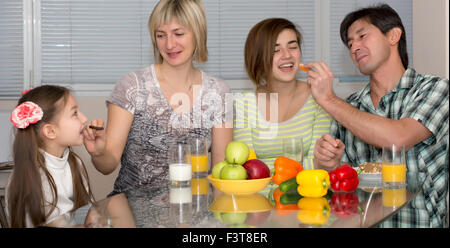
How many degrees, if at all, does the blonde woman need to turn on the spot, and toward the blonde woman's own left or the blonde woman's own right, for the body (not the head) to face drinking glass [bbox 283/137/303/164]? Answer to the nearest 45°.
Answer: approximately 45° to the blonde woman's own left

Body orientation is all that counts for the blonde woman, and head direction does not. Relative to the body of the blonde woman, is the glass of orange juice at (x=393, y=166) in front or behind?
in front

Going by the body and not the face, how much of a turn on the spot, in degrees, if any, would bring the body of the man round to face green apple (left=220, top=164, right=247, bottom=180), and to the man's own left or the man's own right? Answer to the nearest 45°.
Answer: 0° — they already face it

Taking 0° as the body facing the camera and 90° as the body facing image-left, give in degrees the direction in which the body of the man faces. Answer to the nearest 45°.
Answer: approximately 45°

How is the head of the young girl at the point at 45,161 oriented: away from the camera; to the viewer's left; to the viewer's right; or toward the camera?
to the viewer's right

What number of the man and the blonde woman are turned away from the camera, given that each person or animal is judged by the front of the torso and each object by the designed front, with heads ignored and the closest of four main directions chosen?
0

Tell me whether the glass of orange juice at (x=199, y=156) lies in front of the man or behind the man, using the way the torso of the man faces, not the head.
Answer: in front

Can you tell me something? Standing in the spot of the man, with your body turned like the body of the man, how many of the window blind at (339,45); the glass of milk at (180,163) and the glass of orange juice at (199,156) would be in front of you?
2

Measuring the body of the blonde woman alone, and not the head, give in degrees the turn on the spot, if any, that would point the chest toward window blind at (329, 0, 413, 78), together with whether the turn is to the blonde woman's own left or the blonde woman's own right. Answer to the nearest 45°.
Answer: approximately 135° to the blonde woman's own left

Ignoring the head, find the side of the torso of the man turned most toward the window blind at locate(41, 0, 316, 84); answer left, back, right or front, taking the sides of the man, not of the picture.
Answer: right
